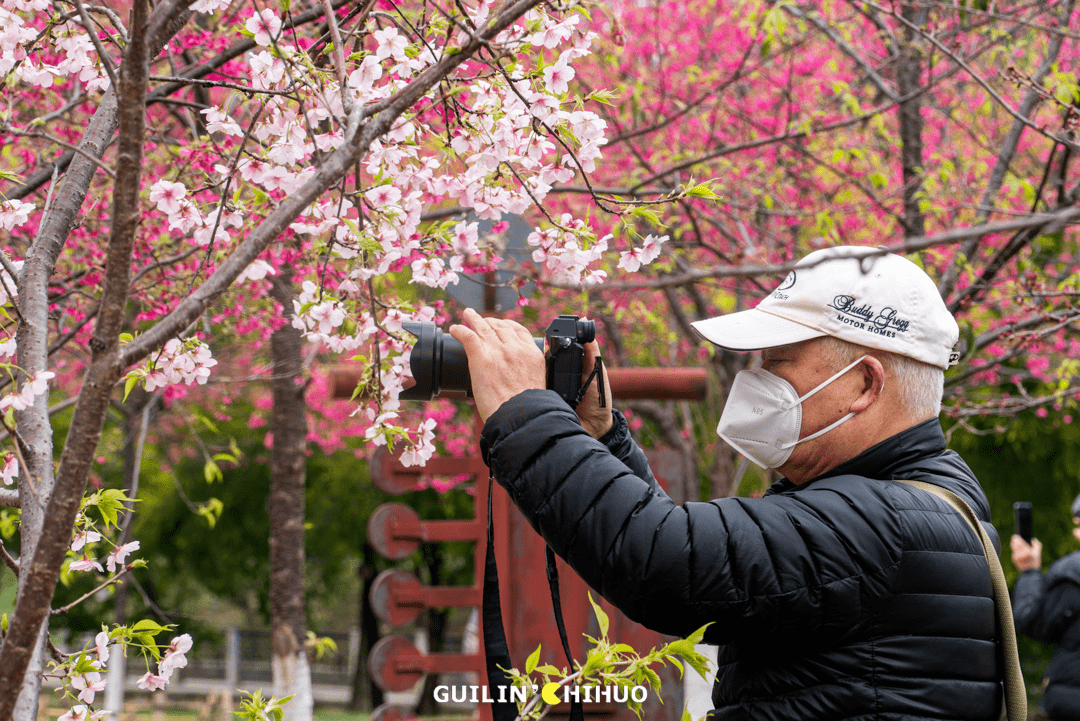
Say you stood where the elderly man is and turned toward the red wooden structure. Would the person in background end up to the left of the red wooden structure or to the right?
right

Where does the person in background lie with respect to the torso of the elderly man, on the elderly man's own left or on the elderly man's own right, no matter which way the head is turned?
on the elderly man's own right

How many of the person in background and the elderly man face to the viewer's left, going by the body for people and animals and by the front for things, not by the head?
2

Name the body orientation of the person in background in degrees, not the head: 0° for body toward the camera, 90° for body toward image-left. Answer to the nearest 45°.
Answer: approximately 90°

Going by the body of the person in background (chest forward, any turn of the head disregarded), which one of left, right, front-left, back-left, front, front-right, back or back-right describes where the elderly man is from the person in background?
left

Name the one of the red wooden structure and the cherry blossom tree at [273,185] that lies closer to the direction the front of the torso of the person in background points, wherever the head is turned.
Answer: the red wooden structure

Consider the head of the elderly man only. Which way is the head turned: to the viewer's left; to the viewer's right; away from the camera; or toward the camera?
to the viewer's left

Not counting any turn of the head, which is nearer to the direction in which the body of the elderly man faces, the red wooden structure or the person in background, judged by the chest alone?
the red wooden structure

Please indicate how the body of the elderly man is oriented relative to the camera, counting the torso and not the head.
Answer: to the viewer's left

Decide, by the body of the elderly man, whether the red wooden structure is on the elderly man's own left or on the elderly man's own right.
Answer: on the elderly man's own right

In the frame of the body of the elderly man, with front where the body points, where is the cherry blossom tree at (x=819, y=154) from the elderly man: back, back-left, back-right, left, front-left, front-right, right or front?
right
